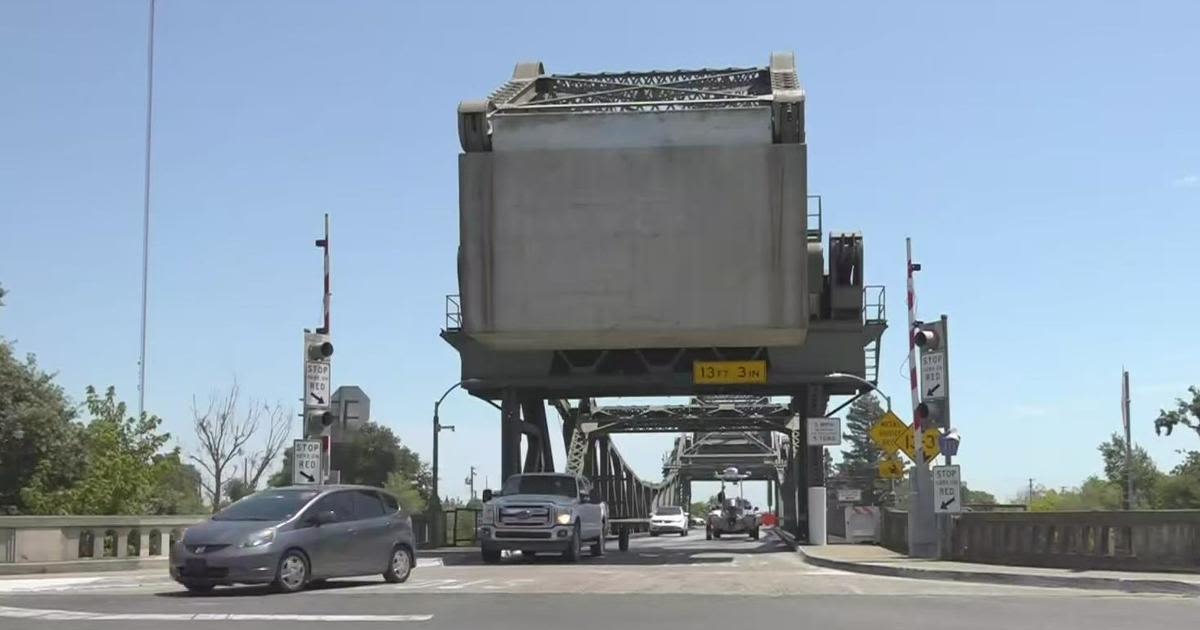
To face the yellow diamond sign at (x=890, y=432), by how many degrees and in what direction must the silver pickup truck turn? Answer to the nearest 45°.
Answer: approximately 90° to its left

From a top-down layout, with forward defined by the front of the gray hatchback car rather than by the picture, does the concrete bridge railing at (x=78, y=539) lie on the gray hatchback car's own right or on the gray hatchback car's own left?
on the gray hatchback car's own right

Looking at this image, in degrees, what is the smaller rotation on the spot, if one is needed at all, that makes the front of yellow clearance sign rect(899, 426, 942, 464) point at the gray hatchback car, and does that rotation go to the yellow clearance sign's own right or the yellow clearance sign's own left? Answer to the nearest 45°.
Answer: approximately 45° to the yellow clearance sign's own right

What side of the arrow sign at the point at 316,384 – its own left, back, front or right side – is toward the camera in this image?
front

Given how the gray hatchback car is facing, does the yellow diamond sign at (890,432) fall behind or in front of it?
behind

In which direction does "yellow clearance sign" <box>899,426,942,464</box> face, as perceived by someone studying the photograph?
facing the viewer

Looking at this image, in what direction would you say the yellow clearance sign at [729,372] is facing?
toward the camera

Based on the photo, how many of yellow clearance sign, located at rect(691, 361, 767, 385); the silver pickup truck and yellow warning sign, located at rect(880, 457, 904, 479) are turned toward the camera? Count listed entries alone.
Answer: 3
